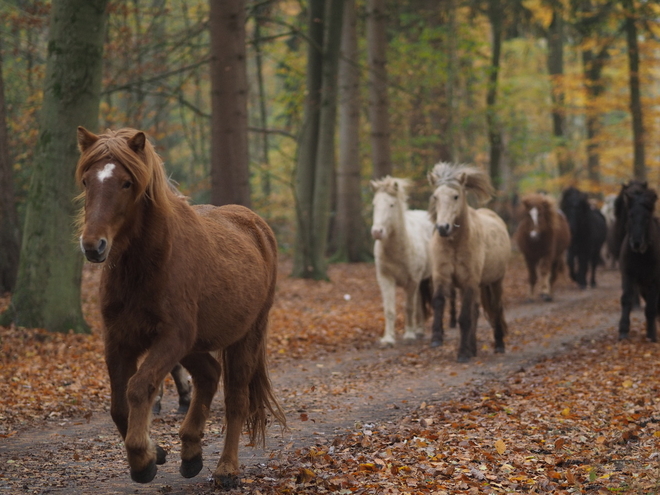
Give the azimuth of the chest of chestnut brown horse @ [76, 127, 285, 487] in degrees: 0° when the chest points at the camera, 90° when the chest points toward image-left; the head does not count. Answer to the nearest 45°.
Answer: approximately 45°

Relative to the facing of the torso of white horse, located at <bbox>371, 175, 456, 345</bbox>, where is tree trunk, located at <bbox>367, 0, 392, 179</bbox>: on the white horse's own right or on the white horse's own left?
on the white horse's own right

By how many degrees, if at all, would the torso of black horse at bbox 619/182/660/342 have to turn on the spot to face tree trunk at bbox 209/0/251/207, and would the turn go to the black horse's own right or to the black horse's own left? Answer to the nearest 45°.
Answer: approximately 90° to the black horse's own right

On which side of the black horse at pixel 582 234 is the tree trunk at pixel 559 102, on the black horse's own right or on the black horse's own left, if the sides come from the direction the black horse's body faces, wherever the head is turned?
on the black horse's own right

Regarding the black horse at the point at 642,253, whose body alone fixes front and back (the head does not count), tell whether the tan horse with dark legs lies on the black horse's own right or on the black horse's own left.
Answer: on the black horse's own right

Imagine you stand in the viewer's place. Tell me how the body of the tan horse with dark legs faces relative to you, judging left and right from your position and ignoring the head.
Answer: facing the viewer and to the left of the viewer

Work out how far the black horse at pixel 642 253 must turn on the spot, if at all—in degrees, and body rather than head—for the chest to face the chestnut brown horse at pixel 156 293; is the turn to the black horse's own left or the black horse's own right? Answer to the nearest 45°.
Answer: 0° — it already faces it

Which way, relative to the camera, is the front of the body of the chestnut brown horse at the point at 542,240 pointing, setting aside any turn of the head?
toward the camera

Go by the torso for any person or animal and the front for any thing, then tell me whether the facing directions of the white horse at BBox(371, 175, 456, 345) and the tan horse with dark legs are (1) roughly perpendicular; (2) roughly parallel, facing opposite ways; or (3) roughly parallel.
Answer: roughly parallel

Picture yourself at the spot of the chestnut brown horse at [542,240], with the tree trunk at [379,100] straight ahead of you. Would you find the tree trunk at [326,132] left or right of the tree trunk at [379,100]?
left

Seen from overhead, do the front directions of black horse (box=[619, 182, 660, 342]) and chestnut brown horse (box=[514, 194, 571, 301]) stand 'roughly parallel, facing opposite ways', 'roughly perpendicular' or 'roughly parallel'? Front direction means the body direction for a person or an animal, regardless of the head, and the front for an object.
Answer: roughly parallel

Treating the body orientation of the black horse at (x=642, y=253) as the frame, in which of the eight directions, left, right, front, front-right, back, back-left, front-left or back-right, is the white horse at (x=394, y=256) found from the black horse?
right

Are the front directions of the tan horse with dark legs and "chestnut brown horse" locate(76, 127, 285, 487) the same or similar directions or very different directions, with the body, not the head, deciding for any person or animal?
same or similar directions

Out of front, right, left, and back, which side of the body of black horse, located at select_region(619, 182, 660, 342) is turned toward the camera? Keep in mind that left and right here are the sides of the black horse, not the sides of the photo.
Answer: front

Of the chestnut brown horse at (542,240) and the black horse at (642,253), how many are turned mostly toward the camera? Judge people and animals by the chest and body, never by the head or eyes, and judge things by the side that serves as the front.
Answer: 2
